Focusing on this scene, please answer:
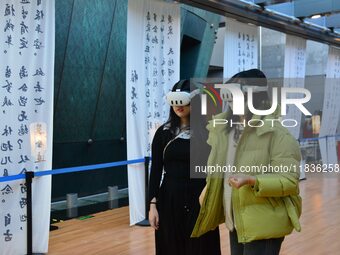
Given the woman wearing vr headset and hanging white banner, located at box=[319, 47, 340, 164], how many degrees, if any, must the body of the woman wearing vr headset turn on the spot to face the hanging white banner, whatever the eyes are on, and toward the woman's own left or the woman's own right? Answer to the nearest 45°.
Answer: approximately 135° to the woman's own left

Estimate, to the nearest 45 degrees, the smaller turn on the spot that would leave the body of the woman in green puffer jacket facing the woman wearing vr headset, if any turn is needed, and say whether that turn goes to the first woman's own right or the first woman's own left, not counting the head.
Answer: approximately 90° to the first woman's own right

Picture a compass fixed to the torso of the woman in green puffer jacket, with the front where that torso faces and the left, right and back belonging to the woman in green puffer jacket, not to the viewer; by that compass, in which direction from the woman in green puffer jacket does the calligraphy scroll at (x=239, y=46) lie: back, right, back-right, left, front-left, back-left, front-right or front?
back-right

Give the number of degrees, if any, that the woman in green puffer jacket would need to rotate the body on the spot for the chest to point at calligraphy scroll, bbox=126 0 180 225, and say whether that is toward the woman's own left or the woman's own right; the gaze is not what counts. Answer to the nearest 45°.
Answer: approximately 135° to the woman's own right

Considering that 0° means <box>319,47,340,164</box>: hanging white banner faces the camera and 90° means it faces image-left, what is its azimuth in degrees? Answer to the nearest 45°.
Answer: approximately 0°

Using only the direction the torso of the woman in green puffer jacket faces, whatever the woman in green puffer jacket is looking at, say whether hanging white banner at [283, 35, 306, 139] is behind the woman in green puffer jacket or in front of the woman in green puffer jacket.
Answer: behind

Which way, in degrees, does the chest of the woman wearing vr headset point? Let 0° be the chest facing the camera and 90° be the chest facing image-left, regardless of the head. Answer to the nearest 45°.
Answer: approximately 0°

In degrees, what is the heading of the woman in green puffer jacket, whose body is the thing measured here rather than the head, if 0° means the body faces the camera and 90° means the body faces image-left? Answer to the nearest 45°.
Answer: approximately 45°

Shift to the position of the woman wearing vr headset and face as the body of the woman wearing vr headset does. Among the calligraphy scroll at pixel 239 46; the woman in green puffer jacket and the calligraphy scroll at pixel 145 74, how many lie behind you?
2
